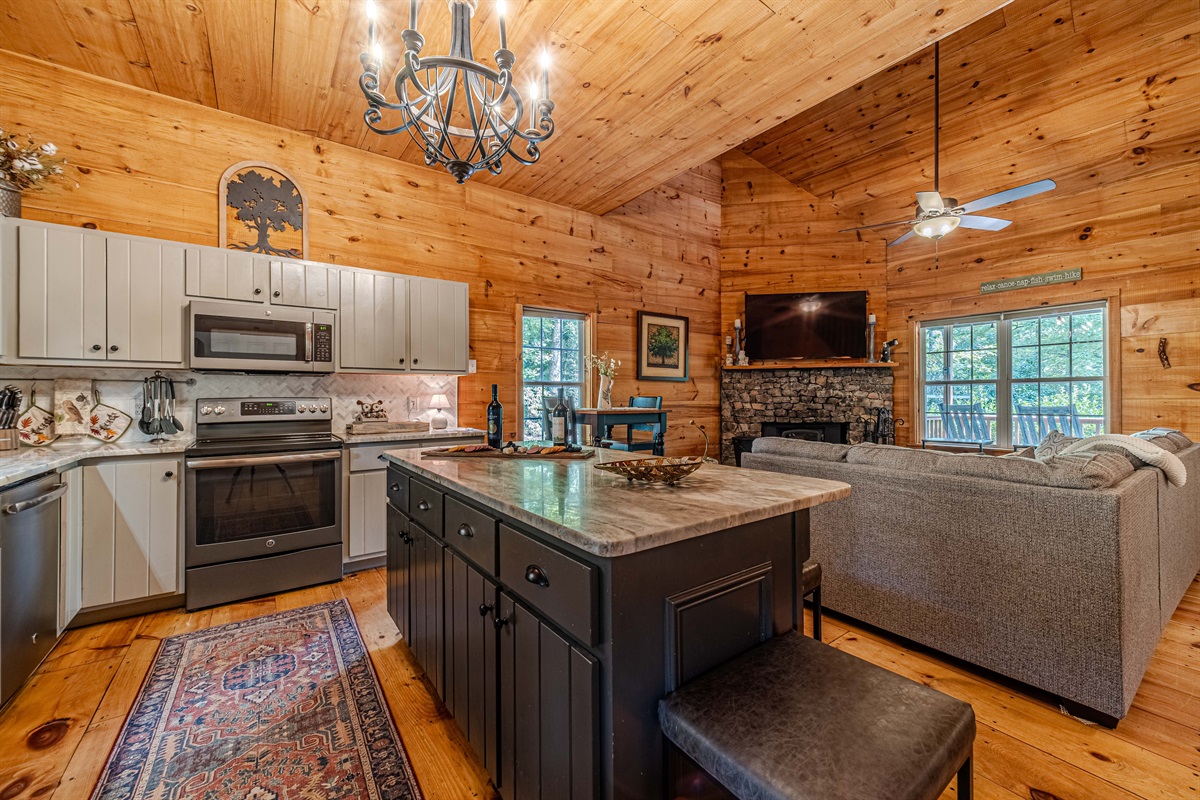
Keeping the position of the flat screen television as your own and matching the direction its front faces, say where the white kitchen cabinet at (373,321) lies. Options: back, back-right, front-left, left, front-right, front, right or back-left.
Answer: front-right

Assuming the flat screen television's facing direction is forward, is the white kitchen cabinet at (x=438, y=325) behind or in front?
in front

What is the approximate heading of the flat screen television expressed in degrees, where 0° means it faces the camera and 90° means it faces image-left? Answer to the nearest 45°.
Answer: approximately 0°

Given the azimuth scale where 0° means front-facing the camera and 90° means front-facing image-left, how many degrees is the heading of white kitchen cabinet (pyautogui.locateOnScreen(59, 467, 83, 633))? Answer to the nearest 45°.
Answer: approximately 270°

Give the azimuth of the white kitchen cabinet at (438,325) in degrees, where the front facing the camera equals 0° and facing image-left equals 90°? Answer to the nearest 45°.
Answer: approximately 0°

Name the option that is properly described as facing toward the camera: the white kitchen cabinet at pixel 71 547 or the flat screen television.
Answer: the flat screen television

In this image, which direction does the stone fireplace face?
toward the camera

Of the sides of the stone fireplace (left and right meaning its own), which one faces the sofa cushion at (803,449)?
front

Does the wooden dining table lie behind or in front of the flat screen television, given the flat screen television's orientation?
in front

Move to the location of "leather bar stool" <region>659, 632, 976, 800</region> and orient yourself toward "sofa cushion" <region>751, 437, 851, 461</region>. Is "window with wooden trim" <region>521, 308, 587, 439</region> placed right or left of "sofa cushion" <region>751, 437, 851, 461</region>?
left

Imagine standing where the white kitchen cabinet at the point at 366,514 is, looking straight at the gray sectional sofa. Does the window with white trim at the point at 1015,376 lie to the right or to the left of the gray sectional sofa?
left

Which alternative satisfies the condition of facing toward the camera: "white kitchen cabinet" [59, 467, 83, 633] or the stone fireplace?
the stone fireplace

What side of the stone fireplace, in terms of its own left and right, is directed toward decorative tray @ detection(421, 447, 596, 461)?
front

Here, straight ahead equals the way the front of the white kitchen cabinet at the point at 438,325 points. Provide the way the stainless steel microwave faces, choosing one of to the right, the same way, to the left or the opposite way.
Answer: the same way
